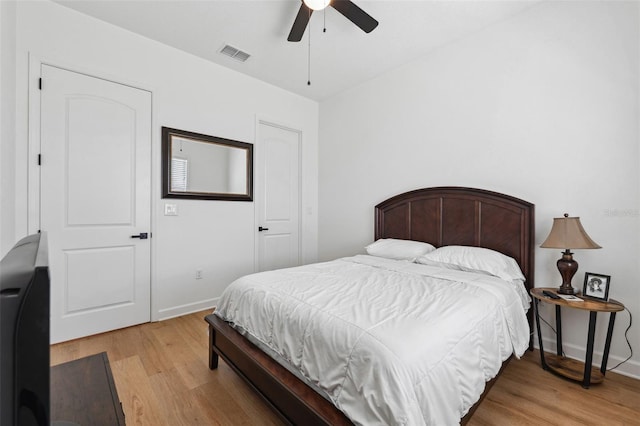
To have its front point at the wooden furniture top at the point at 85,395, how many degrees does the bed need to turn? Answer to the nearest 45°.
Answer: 0° — it already faces it

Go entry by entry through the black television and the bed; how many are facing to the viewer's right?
1

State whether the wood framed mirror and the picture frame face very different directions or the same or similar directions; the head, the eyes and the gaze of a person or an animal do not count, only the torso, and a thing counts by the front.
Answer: very different directions

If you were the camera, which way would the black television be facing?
facing to the right of the viewer

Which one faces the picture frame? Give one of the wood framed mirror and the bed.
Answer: the wood framed mirror

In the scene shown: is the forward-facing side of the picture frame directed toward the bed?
yes

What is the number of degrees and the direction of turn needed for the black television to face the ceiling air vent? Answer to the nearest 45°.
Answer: approximately 45° to its left

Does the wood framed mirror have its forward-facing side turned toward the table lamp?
yes

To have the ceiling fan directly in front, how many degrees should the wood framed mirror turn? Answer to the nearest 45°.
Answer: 0° — it already faces it

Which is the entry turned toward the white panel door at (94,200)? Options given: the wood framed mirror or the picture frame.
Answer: the picture frame
